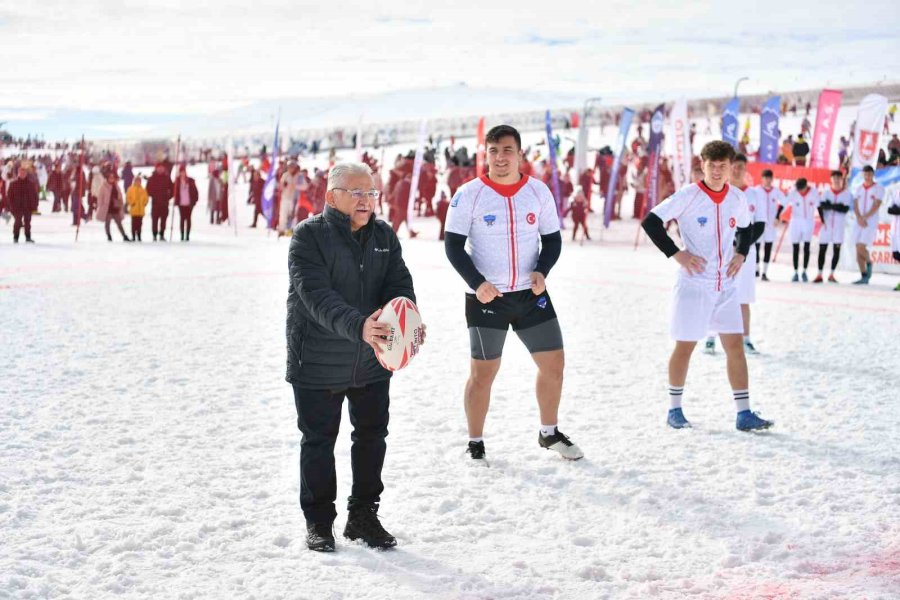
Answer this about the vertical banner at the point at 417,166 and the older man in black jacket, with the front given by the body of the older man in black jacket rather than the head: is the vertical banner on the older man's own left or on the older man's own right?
on the older man's own left

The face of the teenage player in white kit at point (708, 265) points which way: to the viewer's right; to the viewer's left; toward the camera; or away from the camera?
toward the camera

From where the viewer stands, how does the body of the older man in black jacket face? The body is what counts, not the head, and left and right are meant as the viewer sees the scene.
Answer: facing the viewer and to the right of the viewer

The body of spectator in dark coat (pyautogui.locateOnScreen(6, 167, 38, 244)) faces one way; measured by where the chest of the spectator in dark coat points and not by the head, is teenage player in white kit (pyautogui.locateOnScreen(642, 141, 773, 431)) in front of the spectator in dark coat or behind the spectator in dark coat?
in front

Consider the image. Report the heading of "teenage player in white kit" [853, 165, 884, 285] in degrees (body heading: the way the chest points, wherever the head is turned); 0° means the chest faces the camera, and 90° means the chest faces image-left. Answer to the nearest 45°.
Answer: approximately 45°

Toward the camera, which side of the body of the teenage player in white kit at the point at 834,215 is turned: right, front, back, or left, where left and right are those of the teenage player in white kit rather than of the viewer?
front

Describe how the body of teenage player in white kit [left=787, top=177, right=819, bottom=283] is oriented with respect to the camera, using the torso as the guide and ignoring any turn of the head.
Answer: toward the camera

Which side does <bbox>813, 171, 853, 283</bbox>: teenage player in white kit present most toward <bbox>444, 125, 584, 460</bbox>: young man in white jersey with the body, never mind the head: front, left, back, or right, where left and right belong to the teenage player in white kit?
front

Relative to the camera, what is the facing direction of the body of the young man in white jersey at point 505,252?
toward the camera

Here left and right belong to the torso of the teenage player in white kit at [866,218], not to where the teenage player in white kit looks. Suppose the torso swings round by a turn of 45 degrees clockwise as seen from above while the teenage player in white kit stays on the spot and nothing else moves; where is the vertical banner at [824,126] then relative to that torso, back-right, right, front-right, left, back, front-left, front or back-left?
right

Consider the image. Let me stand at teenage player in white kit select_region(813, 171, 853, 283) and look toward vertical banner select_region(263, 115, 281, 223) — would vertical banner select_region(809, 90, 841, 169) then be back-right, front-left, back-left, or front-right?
front-right

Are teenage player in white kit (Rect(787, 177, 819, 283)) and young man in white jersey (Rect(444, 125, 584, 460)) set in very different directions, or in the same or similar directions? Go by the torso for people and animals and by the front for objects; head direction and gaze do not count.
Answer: same or similar directions

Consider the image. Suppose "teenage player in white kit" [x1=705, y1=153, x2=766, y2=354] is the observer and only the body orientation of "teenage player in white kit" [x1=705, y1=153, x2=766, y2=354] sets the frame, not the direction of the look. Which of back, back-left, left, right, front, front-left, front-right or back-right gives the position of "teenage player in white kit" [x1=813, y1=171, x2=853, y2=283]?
back

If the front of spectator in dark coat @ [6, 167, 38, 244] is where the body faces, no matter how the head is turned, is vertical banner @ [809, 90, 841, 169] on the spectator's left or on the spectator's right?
on the spectator's left

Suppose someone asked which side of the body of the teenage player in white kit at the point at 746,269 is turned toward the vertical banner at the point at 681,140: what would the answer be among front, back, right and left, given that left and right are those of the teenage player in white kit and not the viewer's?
back
